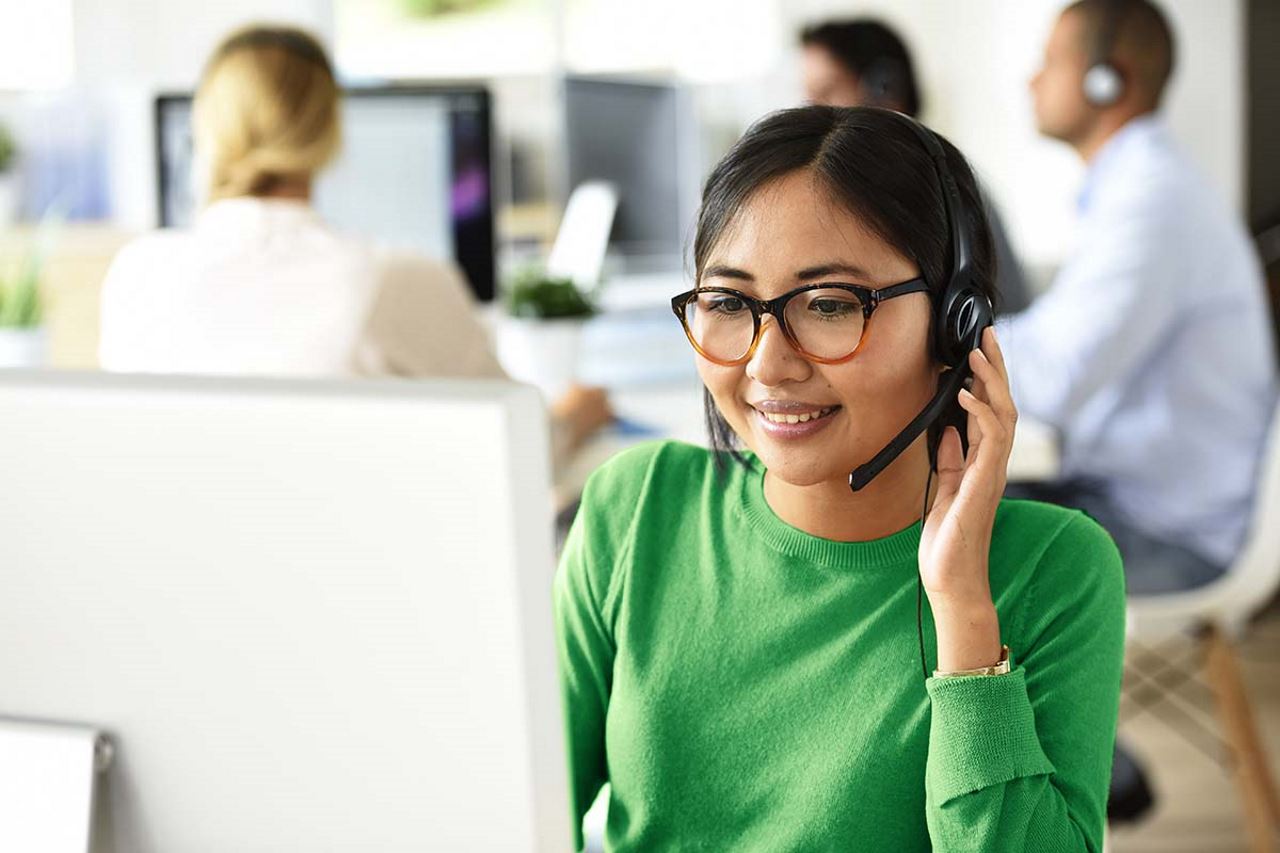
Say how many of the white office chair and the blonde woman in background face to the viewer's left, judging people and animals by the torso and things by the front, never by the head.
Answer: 1

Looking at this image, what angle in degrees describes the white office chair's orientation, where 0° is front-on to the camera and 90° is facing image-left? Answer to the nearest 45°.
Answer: approximately 90°

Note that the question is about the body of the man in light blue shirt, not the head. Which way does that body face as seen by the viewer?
to the viewer's left

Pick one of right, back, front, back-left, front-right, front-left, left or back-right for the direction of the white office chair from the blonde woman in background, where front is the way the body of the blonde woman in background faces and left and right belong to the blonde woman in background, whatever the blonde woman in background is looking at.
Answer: right

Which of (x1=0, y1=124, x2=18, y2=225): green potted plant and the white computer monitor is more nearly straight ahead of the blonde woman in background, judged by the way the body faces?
the green potted plant

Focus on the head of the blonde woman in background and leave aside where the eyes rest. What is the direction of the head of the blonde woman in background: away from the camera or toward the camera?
away from the camera

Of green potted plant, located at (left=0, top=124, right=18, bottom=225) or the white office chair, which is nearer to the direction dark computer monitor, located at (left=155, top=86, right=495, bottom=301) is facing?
the white office chair

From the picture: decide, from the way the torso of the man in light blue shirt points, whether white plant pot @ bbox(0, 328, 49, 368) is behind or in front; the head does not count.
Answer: in front

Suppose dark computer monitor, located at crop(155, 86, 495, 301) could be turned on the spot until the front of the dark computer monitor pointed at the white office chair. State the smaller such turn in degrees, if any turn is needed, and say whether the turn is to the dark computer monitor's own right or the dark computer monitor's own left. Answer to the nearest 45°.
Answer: approximately 90° to the dark computer monitor's own left

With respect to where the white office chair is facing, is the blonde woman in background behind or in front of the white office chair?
in front

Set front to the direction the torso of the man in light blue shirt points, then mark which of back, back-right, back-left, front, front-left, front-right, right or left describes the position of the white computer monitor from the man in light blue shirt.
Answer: left

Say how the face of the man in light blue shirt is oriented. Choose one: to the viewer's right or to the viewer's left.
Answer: to the viewer's left
